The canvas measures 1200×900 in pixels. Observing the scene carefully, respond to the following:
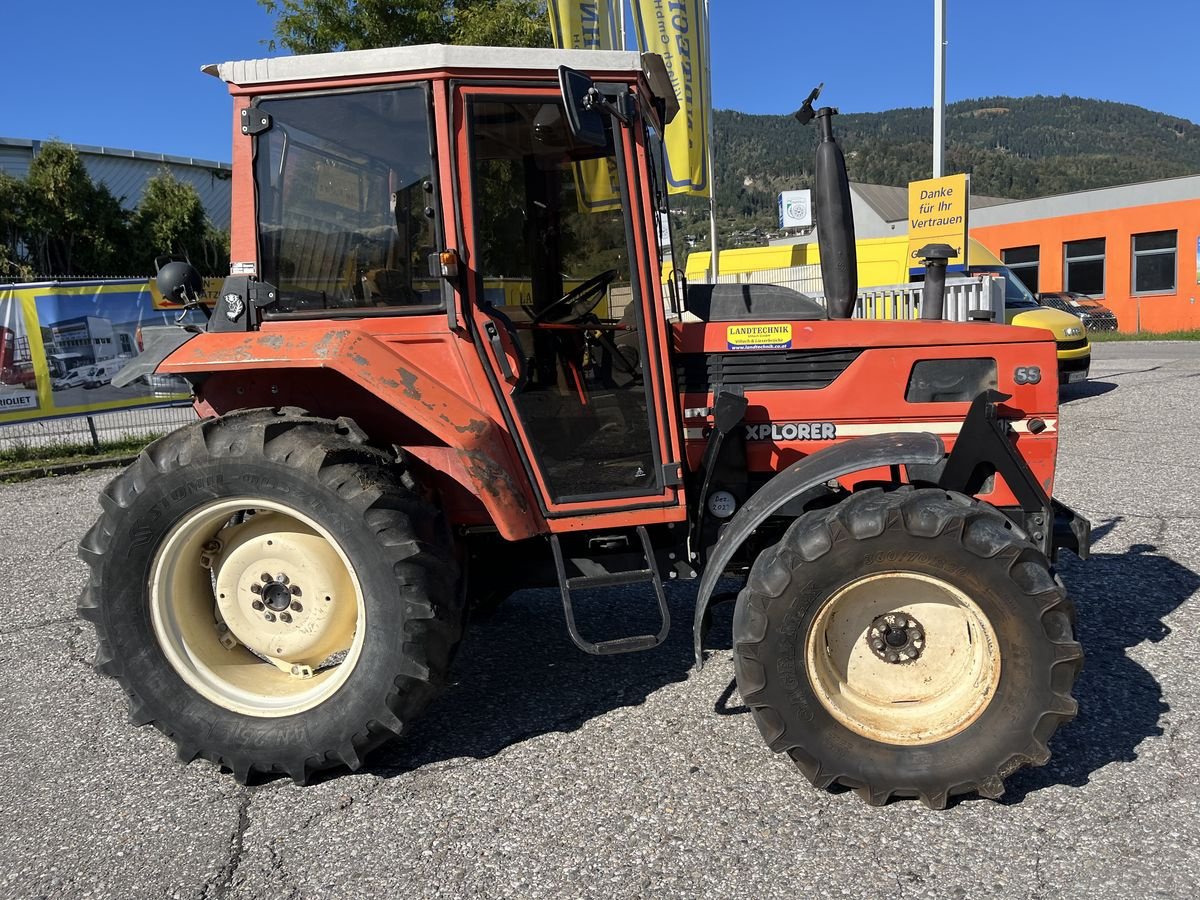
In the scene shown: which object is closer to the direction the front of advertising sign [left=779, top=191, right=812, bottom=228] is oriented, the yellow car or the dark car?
the yellow car

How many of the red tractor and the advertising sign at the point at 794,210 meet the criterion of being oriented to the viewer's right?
1

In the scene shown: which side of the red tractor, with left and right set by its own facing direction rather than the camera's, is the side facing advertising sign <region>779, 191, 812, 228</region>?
left

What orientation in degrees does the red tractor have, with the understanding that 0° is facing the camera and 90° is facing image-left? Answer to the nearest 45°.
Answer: approximately 270°

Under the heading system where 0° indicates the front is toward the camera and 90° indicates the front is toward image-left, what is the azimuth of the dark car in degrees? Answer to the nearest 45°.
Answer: approximately 315°

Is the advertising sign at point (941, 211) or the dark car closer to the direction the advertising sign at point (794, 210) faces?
the advertising sign

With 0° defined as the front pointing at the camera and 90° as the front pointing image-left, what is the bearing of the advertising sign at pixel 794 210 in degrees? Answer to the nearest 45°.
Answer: approximately 0°

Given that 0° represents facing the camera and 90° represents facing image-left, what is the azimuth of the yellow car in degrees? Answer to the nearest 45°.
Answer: approximately 315°

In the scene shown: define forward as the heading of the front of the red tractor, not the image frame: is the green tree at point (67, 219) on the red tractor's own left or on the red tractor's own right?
on the red tractor's own left

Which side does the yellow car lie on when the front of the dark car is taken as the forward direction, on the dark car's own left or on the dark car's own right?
on the dark car's own right
